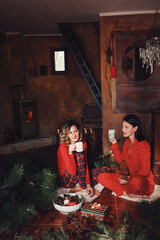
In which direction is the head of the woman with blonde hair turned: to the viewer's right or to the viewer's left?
to the viewer's right

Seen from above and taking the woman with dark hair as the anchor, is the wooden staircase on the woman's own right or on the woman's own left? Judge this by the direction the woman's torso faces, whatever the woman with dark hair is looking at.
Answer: on the woman's own right

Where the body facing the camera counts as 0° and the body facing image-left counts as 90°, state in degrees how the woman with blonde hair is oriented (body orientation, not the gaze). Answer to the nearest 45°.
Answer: approximately 315°

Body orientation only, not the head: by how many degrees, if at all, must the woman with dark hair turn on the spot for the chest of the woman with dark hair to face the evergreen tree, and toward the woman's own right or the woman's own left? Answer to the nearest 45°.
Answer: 0° — they already face it

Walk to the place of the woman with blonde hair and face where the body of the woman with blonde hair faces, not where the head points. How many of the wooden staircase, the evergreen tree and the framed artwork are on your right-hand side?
1

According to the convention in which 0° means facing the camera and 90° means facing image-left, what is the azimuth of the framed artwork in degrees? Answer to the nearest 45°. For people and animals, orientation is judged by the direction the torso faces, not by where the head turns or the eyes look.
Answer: approximately 0°

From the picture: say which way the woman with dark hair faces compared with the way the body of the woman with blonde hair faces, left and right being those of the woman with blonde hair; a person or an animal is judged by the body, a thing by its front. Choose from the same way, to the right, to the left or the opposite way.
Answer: to the right

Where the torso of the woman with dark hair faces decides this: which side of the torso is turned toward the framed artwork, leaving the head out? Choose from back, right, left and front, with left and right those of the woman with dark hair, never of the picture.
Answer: right
